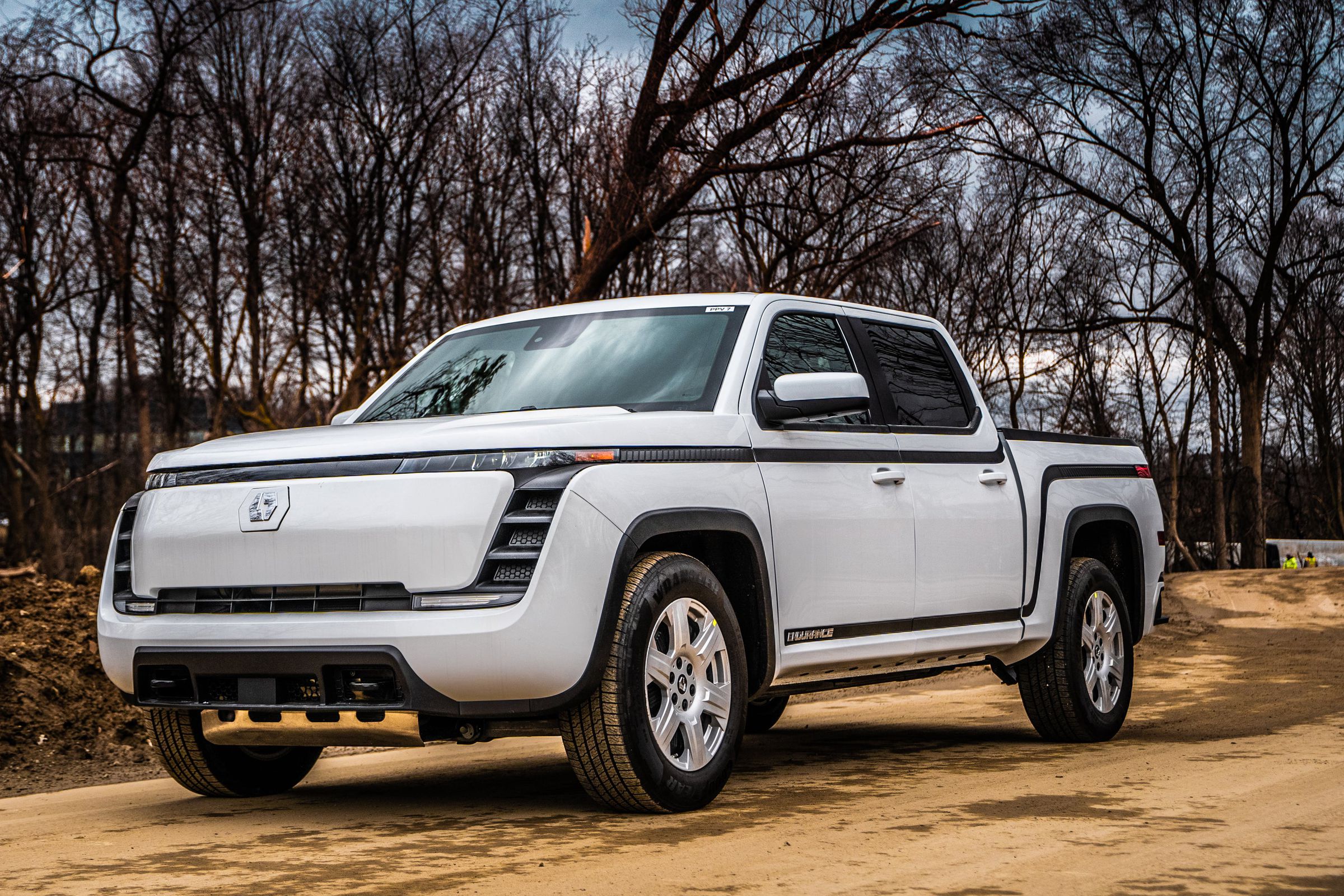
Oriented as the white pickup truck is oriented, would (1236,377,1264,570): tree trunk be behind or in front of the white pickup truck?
behind

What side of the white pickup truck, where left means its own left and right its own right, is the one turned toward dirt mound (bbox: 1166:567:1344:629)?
back

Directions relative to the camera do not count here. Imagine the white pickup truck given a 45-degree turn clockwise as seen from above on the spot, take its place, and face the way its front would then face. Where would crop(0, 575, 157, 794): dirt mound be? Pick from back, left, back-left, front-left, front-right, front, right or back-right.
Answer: front-right

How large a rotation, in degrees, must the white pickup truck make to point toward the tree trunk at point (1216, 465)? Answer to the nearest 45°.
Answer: approximately 180°

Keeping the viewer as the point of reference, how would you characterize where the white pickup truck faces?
facing the viewer and to the left of the viewer
